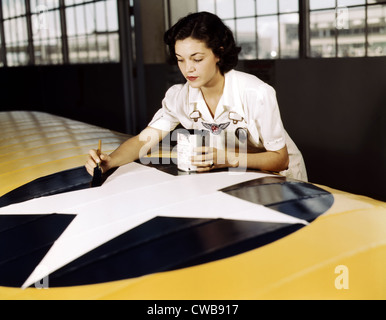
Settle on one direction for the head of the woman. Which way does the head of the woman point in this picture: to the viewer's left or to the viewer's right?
to the viewer's left

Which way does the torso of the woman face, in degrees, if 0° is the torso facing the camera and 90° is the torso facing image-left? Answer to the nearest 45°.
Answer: approximately 45°
